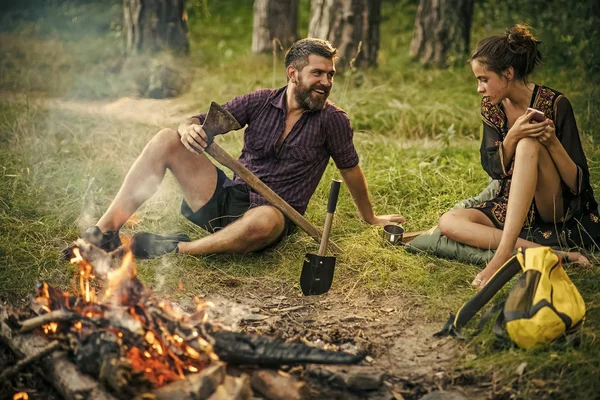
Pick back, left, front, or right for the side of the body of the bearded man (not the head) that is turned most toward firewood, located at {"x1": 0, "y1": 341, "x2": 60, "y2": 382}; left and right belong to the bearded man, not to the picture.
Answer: front

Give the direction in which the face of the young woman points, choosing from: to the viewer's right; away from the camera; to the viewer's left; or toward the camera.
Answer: to the viewer's left

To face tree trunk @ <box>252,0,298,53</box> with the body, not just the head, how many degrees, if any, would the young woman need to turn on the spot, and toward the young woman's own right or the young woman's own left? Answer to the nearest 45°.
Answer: approximately 90° to the young woman's own right

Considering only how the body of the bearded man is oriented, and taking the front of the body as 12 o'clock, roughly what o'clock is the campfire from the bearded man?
The campfire is roughly at 11 o'clock from the bearded man.

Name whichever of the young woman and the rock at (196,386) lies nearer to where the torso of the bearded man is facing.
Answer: the rock

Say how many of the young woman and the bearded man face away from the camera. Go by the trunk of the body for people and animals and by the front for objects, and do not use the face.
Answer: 0

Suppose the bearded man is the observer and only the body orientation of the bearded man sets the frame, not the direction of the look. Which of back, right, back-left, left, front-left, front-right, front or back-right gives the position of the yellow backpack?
left

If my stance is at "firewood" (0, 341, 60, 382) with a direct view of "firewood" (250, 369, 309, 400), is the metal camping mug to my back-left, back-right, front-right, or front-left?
front-left

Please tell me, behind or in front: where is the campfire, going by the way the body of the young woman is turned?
in front

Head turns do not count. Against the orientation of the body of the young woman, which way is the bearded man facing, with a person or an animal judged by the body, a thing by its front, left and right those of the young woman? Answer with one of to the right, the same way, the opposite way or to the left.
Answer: the same way

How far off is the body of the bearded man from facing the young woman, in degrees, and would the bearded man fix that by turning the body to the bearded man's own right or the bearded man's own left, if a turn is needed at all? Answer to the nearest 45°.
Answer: approximately 135° to the bearded man's own left

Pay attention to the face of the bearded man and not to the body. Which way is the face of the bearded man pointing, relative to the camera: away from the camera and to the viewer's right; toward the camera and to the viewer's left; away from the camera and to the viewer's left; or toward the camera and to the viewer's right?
toward the camera and to the viewer's right

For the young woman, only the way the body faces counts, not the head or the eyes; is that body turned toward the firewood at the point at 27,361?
yes

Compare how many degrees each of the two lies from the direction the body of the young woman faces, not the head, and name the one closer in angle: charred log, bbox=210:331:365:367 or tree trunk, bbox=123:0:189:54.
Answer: the charred log

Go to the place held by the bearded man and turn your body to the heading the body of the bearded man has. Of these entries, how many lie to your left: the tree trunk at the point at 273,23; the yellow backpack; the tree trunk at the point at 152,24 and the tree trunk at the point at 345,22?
1

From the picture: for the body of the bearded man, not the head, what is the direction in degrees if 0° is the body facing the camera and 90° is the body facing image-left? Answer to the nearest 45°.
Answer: approximately 45°

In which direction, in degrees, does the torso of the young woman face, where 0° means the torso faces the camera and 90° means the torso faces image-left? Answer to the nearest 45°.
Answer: approximately 45°
